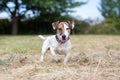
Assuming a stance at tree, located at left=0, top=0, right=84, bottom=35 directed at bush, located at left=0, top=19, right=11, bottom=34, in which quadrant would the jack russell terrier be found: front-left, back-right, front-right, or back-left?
back-left

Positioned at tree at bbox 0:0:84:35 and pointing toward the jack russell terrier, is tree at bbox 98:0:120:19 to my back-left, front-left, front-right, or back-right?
back-left

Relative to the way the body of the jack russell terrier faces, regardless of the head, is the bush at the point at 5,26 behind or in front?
behind

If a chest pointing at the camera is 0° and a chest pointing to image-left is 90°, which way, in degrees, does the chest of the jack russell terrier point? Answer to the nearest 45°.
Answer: approximately 315°

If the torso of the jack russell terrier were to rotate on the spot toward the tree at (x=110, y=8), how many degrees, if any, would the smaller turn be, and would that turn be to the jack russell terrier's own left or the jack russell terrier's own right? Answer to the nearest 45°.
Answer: approximately 135° to the jack russell terrier's own left

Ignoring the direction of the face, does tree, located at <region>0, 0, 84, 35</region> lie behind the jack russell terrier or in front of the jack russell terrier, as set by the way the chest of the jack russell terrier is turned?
behind
